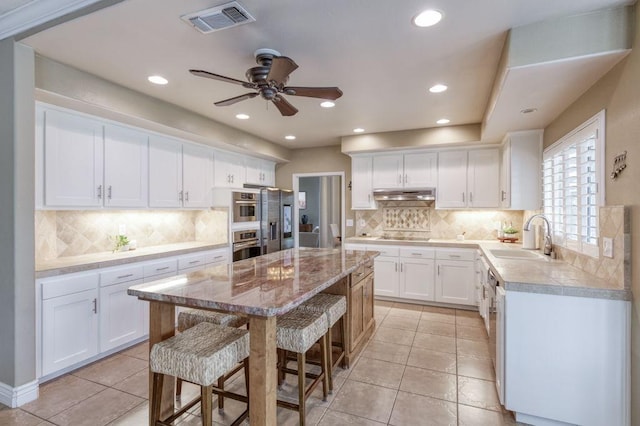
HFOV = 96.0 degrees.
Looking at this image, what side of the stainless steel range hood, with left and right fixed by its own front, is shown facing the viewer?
front

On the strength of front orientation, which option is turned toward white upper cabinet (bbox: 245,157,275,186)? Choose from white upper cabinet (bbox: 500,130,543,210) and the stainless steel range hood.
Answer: white upper cabinet (bbox: 500,130,543,210)

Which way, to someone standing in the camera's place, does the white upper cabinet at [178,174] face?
facing the viewer and to the right of the viewer

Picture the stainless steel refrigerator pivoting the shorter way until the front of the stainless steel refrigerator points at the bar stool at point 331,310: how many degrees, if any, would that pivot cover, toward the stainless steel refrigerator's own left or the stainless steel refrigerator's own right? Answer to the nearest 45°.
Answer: approximately 45° to the stainless steel refrigerator's own right

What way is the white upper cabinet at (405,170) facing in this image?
toward the camera

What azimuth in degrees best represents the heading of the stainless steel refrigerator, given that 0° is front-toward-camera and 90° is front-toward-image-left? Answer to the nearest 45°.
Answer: approximately 315°

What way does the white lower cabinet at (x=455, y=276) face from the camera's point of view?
toward the camera

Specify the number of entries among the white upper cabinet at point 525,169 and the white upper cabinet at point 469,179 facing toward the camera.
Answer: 1

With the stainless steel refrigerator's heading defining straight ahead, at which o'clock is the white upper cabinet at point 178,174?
The white upper cabinet is roughly at 3 o'clock from the stainless steel refrigerator.

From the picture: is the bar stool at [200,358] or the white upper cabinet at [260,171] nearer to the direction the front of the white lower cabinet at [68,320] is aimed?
the bar stool

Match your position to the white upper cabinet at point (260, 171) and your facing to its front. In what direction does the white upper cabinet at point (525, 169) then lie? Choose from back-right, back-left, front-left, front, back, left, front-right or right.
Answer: front

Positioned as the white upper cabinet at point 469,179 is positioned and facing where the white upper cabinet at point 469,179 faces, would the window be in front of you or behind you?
in front

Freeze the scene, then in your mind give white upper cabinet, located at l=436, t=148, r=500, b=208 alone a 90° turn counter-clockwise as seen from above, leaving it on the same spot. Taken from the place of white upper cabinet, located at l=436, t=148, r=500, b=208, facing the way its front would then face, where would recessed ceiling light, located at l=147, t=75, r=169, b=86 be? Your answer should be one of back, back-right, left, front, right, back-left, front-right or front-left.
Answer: back-right

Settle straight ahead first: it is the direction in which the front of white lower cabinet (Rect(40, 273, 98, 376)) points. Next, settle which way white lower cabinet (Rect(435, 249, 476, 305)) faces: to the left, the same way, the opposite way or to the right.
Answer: to the right

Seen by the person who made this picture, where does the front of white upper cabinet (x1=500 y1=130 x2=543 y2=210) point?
facing to the left of the viewer

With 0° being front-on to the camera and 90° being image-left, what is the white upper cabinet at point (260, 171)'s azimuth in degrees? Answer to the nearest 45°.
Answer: approximately 315°

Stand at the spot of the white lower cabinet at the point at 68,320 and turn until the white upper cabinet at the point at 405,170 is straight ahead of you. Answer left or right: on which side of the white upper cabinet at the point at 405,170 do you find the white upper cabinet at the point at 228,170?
left
